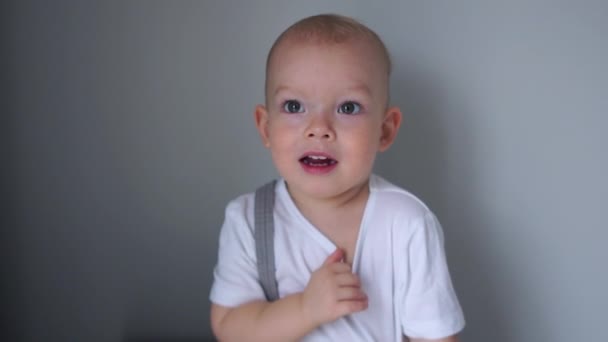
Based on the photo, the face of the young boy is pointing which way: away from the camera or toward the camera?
toward the camera

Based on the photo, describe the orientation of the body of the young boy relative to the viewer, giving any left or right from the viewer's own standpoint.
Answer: facing the viewer
